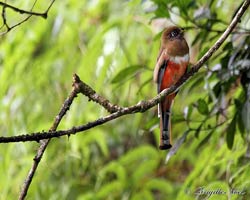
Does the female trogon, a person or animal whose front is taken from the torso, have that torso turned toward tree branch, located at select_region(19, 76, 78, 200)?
no

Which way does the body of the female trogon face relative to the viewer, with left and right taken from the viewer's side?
facing the viewer and to the right of the viewer
